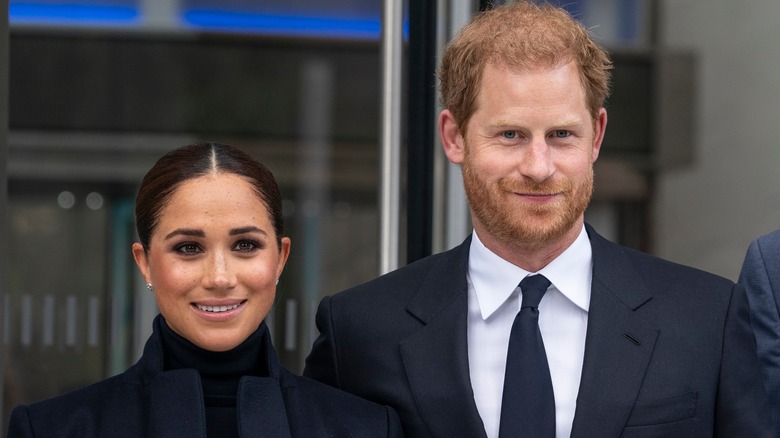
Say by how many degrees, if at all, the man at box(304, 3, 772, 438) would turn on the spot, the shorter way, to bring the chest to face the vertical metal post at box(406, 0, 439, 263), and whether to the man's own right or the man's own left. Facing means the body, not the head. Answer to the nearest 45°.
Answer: approximately 180°

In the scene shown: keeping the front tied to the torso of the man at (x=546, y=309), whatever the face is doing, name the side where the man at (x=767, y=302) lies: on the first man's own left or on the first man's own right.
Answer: on the first man's own left

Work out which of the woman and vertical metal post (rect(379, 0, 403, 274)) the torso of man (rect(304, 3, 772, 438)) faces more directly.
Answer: the woman

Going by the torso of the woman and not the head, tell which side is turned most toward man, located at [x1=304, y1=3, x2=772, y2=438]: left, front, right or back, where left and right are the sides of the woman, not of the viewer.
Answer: left

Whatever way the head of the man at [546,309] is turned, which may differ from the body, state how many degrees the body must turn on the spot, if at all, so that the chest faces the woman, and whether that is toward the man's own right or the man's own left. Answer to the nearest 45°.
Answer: approximately 90° to the man's own right

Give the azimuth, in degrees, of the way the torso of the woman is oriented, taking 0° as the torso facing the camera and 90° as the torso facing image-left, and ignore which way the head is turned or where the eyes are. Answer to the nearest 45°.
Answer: approximately 0°

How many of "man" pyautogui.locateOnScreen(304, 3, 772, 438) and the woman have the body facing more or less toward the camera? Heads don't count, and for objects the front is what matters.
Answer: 2

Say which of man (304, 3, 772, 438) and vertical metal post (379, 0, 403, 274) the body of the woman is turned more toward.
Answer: the man

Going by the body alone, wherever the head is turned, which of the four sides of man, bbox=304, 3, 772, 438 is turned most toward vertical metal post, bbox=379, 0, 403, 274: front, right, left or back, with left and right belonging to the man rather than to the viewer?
back
